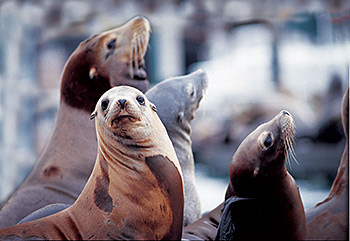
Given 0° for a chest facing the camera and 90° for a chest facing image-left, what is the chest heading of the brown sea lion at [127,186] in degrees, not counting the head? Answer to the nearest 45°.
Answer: approximately 315°

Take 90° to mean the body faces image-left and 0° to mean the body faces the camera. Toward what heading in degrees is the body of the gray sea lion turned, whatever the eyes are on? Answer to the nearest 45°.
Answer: approximately 270°

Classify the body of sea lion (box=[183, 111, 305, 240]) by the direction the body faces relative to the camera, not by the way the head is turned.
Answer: to the viewer's right

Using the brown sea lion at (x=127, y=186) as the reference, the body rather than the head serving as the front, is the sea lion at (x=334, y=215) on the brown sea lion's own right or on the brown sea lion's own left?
on the brown sea lion's own left

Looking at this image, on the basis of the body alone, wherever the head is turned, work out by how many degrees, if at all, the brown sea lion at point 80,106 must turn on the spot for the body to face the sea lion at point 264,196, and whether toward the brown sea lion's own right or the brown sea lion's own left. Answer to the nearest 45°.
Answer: approximately 45° to the brown sea lion's own right

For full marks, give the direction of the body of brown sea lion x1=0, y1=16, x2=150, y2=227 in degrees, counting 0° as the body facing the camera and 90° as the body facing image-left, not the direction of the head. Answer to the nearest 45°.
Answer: approximately 270°

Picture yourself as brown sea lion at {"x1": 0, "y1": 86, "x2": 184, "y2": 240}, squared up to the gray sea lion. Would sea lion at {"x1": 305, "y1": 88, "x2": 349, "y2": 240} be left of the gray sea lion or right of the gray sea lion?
right

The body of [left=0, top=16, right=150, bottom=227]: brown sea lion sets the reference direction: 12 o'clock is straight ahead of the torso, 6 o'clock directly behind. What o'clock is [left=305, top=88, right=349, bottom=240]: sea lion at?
The sea lion is roughly at 1 o'clock from the brown sea lion.
